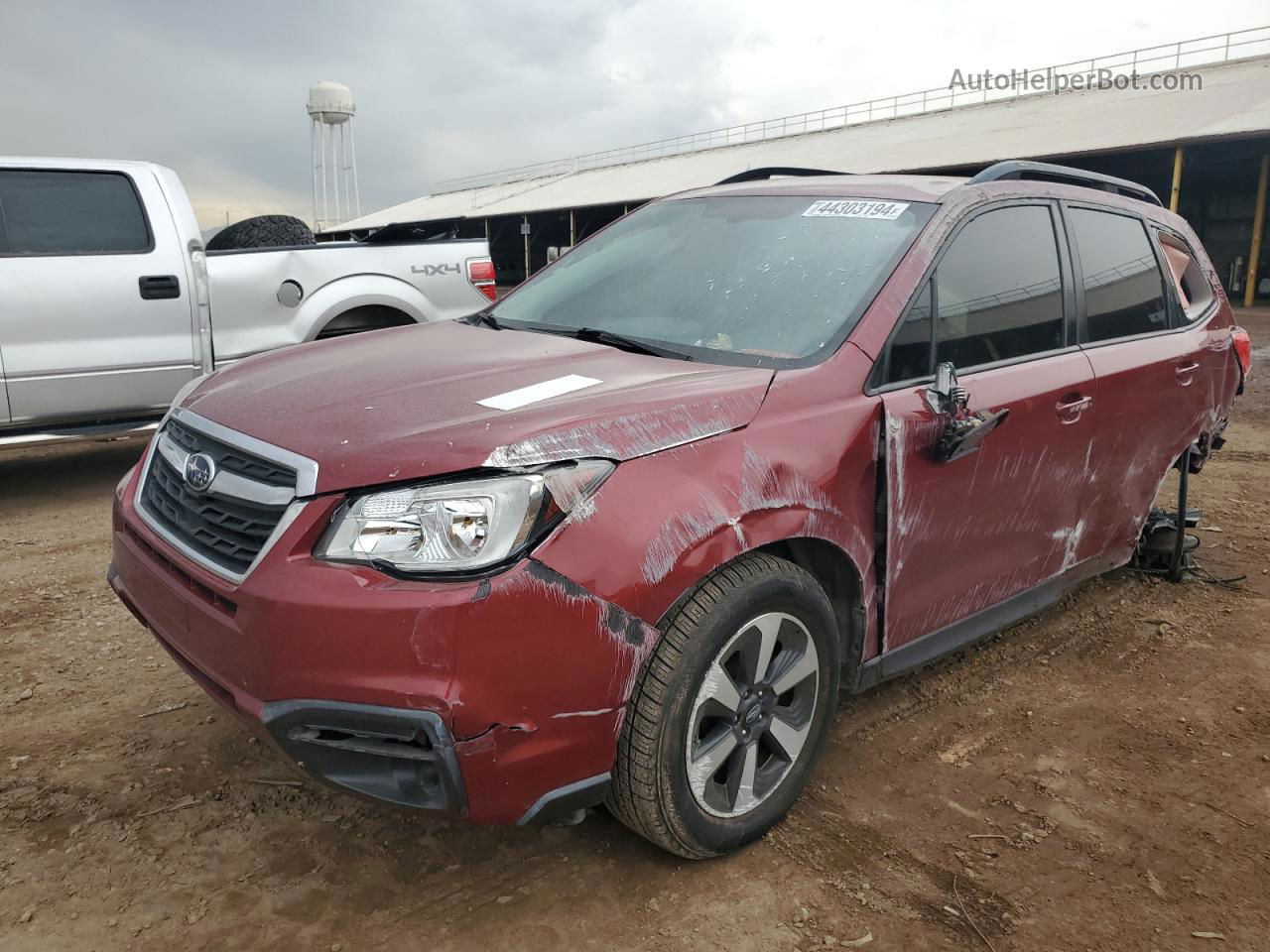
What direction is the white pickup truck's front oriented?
to the viewer's left

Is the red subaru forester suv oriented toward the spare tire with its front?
no

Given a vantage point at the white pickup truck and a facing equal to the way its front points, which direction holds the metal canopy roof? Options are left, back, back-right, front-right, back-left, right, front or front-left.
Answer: back-right

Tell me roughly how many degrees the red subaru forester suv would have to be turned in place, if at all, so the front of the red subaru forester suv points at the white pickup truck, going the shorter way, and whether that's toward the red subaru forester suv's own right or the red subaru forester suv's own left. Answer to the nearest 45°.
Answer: approximately 90° to the red subaru forester suv's own right

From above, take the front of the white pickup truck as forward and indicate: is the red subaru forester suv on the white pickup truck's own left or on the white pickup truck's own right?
on the white pickup truck's own left

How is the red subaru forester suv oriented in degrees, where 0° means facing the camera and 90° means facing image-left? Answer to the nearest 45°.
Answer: approximately 45°

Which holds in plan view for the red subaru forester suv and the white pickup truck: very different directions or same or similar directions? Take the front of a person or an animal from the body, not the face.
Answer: same or similar directions

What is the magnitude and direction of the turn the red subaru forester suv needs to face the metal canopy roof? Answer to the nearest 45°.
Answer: approximately 135° to its right

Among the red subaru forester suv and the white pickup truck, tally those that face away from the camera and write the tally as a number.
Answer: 0
